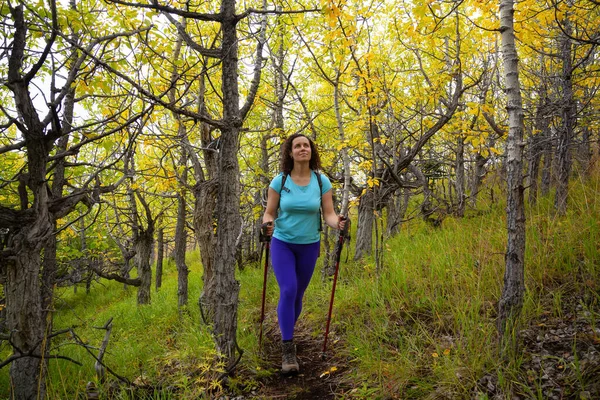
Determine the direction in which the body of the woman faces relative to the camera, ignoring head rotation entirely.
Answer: toward the camera

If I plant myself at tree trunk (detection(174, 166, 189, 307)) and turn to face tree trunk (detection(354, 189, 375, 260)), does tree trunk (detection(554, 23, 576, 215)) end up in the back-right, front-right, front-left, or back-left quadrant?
front-right

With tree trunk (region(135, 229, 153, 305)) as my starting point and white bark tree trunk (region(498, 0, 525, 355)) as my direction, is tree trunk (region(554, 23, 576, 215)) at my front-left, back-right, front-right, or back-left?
front-left

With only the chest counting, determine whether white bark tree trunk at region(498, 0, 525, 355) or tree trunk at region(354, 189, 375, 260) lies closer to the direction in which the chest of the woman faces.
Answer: the white bark tree trunk

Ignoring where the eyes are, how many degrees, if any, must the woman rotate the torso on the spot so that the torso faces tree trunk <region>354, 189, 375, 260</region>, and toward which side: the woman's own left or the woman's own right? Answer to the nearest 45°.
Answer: approximately 180°

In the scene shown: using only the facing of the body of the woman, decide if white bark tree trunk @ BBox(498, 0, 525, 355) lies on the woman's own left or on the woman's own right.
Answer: on the woman's own left

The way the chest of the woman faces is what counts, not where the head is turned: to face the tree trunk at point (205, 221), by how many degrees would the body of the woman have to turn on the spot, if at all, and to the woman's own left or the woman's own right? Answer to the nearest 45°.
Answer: approximately 135° to the woman's own right

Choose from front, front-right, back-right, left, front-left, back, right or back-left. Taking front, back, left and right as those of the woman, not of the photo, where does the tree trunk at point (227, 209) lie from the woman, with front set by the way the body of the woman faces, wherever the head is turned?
front-right

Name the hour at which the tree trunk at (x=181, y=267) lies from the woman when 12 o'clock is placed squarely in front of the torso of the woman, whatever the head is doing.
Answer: The tree trunk is roughly at 5 o'clock from the woman.
